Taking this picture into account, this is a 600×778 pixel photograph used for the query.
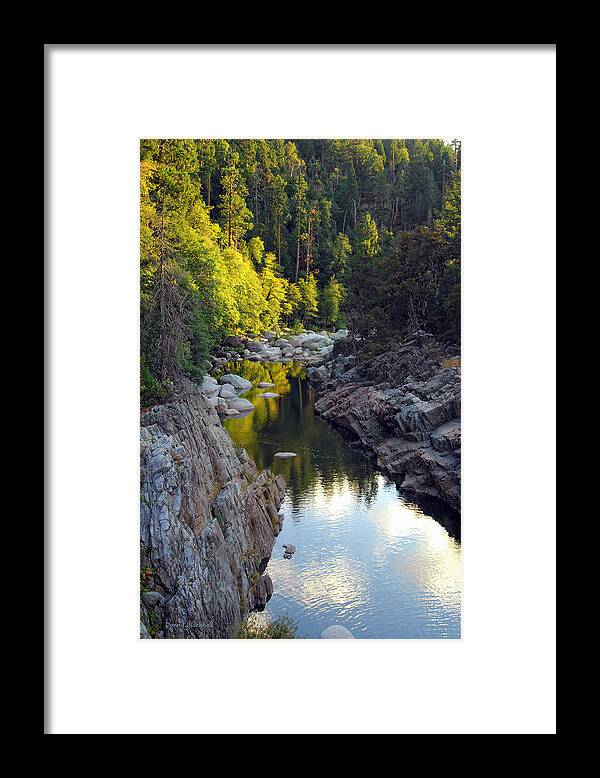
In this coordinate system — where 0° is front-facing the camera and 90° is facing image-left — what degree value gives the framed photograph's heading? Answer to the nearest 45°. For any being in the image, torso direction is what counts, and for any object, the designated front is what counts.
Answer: approximately 0°
